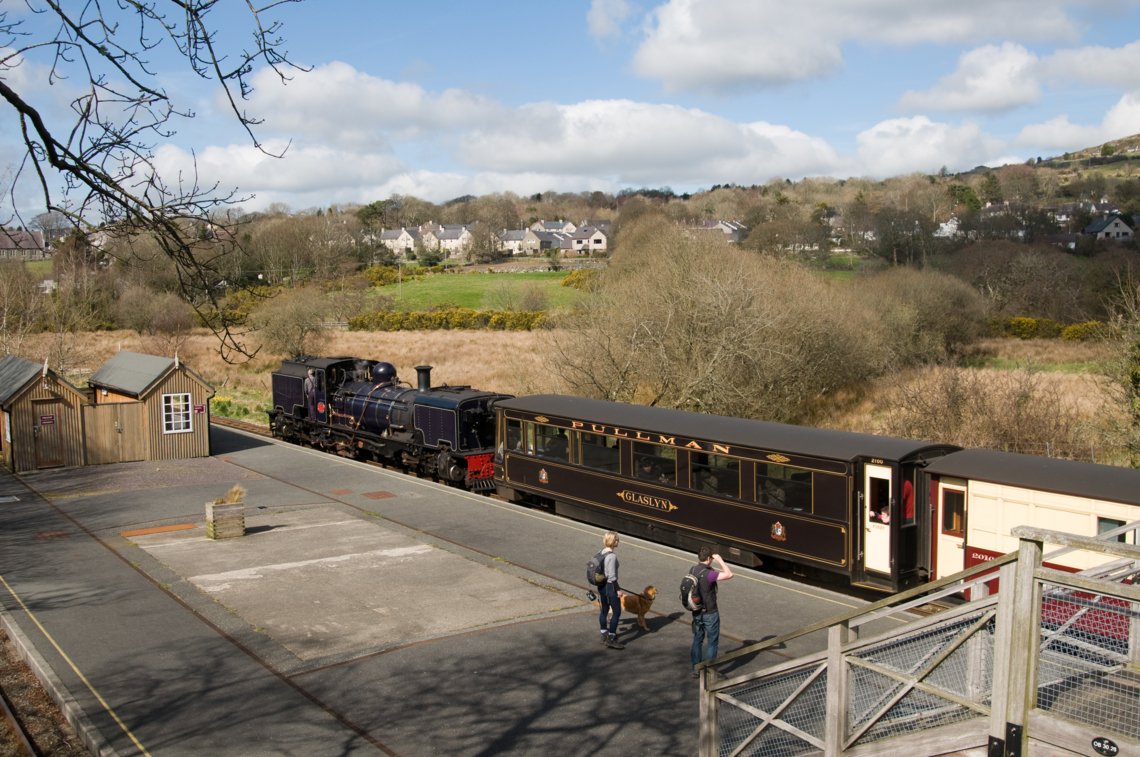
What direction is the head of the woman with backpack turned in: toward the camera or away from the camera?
away from the camera

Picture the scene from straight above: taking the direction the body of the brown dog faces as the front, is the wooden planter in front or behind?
behind

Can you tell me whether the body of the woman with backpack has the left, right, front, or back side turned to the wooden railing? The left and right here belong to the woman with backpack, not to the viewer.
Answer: right

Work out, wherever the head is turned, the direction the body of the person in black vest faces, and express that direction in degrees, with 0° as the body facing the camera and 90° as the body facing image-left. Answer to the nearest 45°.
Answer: approximately 225°

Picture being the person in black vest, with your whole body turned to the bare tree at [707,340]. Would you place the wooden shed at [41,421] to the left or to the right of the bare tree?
left

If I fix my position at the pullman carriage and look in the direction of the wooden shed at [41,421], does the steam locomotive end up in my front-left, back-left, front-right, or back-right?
front-right

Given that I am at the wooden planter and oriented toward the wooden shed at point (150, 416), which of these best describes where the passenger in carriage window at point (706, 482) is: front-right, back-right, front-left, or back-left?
back-right

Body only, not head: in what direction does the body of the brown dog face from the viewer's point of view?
to the viewer's right
